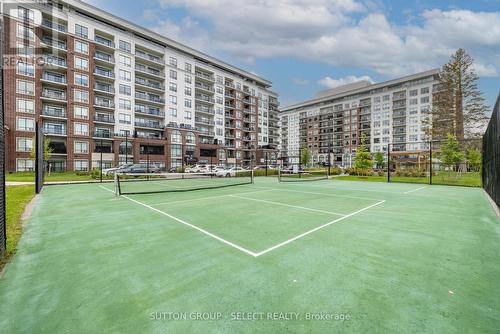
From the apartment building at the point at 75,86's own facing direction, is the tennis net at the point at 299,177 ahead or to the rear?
ahead

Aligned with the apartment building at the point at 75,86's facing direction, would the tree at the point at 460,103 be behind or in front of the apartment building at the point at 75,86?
in front

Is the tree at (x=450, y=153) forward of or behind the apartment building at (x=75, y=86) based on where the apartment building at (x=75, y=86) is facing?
forward

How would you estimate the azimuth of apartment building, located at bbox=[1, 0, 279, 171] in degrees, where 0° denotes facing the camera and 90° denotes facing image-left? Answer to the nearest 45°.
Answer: approximately 315°

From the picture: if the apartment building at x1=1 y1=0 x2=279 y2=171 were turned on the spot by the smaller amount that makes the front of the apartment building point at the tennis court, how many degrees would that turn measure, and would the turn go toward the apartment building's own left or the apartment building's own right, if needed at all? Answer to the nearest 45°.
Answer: approximately 45° to the apartment building's own right

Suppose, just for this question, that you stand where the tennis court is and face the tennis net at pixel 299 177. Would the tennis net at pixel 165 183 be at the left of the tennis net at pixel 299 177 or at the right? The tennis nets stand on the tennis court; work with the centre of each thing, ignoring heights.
left
